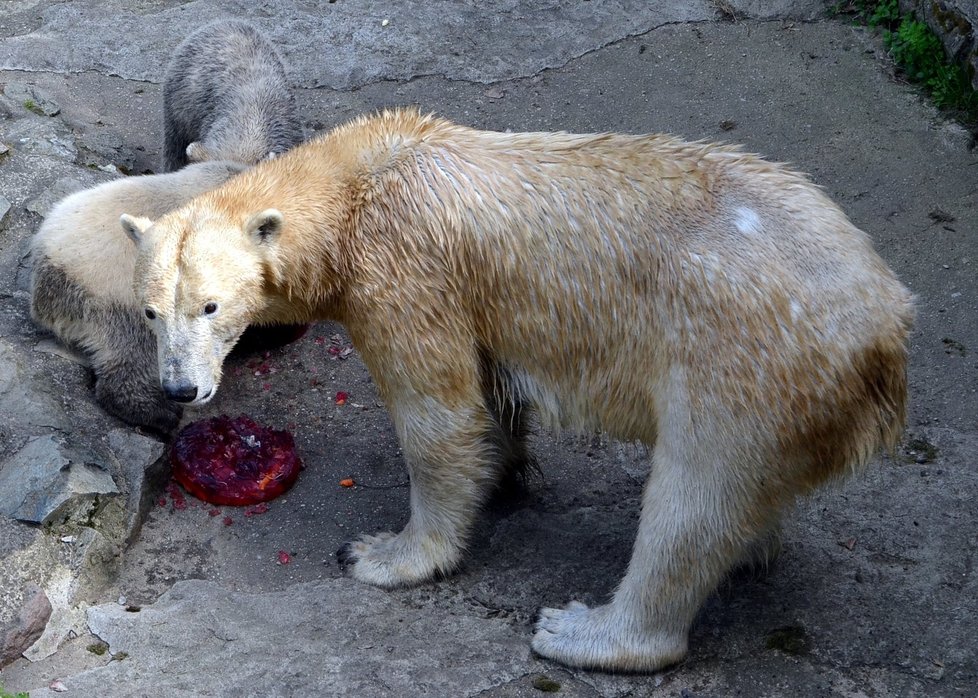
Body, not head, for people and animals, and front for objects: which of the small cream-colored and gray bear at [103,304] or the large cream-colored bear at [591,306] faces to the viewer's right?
the small cream-colored and gray bear at [103,304]

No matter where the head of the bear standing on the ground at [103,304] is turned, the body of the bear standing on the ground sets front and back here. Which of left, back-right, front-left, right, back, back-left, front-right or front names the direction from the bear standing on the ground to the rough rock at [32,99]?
left

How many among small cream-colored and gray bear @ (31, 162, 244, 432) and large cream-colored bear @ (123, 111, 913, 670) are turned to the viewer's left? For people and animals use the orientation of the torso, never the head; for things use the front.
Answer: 1

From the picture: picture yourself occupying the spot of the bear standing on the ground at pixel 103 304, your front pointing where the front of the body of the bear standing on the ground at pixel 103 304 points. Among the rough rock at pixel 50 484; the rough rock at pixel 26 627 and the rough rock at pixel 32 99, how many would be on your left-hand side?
1

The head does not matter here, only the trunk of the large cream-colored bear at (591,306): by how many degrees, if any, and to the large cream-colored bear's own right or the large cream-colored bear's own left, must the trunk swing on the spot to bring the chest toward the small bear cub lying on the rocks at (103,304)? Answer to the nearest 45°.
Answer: approximately 45° to the large cream-colored bear's own right

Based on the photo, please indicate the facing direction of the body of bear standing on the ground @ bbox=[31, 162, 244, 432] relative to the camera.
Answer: to the viewer's right

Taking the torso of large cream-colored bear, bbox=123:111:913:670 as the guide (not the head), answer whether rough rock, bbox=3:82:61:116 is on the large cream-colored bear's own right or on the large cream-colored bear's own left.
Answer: on the large cream-colored bear's own right

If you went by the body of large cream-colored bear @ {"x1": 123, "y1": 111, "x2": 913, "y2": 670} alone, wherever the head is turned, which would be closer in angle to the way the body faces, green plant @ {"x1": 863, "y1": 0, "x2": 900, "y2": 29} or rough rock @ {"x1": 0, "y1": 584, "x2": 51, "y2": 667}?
the rough rock

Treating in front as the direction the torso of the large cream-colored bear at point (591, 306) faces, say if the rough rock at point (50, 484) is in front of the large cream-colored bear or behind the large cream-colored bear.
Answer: in front

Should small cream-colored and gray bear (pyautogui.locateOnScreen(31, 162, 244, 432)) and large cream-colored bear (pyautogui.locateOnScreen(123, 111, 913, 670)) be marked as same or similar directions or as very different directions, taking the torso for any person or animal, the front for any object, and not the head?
very different directions

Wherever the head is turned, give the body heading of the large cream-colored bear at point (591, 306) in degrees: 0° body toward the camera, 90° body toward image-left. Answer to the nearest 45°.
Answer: approximately 90°
